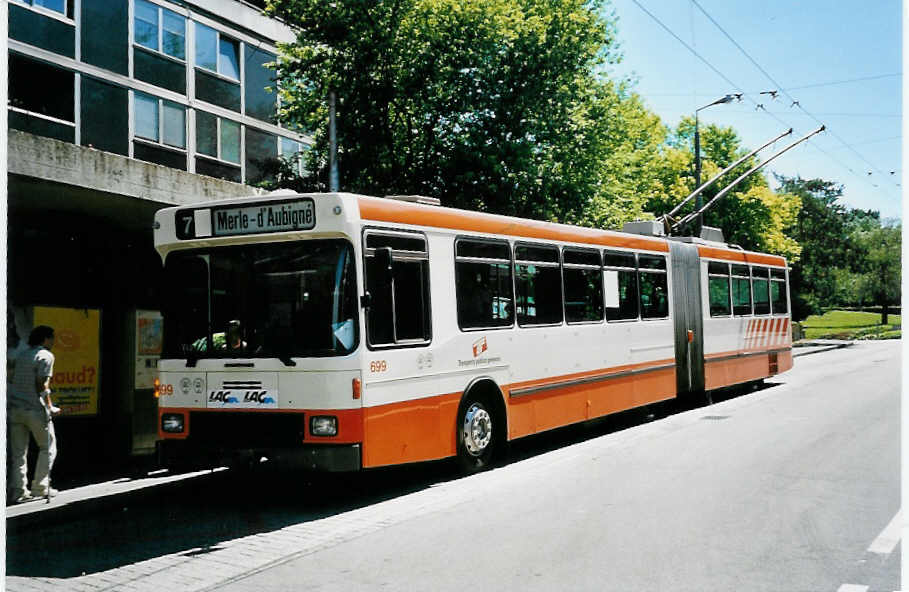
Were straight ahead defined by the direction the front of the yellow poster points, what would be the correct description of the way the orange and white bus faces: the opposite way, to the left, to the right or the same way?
to the right

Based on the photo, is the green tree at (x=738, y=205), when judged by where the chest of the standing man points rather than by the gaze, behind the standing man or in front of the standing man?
in front

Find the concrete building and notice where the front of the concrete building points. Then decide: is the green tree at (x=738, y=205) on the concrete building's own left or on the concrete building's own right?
on the concrete building's own left

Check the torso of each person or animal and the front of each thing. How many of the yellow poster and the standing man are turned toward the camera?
1

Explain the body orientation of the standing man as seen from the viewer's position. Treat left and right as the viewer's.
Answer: facing away from the viewer and to the right of the viewer

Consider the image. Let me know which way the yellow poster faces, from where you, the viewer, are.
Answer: facing the viewer

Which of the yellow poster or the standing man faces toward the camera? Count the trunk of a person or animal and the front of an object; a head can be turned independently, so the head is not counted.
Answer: the yellow poster

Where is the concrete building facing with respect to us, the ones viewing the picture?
facing the viewer and to the right of the viewer

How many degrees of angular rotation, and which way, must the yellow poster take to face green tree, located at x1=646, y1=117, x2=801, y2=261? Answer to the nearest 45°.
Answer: approximately 135° to its left

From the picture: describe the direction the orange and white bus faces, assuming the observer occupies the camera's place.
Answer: facing the viewer and to the left of the viewer

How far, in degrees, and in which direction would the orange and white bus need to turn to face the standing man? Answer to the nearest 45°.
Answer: approximately 45° to its right

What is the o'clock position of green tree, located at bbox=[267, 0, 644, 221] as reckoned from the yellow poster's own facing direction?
The green tree is roughly at 8 o'clock from the yellow poster.

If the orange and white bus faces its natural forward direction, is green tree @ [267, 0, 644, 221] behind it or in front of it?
behind
